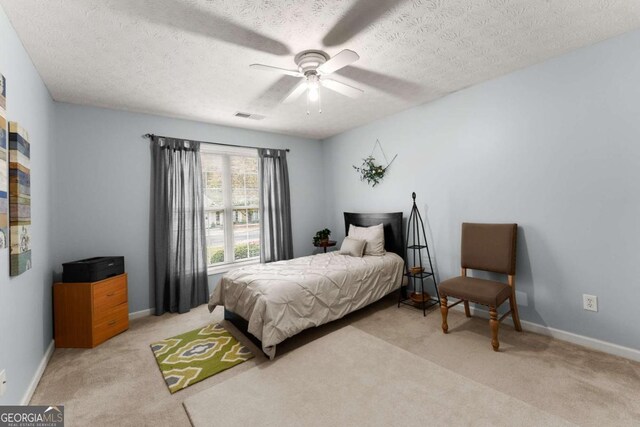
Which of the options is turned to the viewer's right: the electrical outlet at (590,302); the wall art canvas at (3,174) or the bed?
the wall art canvas

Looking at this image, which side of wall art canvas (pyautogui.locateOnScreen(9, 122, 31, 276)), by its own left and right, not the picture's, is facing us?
right

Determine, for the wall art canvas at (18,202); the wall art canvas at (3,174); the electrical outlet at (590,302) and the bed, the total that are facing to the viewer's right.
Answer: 2

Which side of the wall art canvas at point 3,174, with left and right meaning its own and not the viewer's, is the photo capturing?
right

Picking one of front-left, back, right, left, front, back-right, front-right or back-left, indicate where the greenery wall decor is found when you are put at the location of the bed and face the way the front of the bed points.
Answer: back

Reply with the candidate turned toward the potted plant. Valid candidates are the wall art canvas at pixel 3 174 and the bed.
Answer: the wall art canvas
